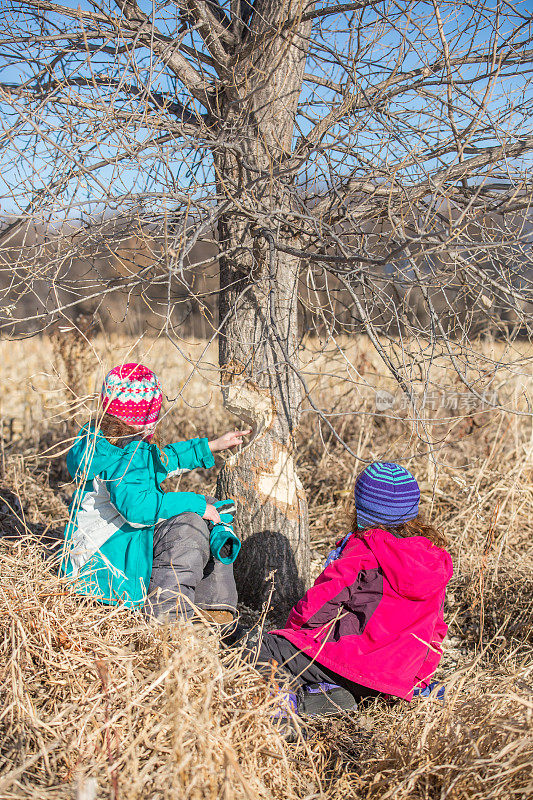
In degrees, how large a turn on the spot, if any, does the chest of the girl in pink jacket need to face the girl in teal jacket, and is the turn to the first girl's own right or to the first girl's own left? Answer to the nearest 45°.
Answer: approximately 45° to the first girl's own left

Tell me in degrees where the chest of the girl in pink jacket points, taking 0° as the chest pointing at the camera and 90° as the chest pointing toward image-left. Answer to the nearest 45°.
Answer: approximately 135°

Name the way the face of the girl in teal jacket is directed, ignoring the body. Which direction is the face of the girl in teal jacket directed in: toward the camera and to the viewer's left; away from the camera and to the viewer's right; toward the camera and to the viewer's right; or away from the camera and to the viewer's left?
away from the camera and to the viewer's right
